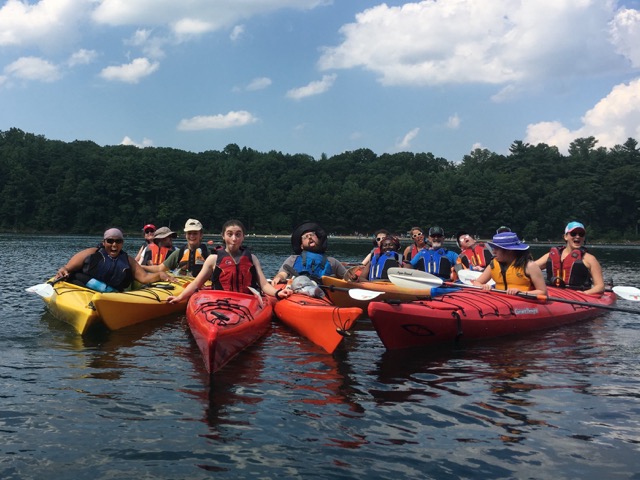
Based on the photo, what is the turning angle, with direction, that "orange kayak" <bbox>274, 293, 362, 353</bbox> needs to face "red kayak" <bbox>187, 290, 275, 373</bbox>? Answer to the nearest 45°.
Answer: approximately 90° to its right

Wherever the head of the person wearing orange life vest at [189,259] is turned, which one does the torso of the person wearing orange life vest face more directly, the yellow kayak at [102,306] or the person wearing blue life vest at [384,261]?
the yellow kayak

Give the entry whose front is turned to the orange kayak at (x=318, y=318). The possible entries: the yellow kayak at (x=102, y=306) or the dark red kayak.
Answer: the dark red kayak

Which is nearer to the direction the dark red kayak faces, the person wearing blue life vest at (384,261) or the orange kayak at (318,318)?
the orange kayak

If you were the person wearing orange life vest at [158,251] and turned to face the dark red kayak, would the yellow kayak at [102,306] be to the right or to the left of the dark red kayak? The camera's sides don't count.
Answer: right

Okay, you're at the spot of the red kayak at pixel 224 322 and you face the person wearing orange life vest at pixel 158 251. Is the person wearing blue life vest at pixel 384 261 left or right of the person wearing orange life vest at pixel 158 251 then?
right

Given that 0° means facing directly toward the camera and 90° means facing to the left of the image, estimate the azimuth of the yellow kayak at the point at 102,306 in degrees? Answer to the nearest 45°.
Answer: approximately 45°

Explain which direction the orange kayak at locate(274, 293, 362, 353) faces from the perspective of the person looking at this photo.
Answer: facing the viewer and to the right of the viewer

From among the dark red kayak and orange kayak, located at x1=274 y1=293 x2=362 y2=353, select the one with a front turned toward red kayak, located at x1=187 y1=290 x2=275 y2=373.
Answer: the dark red kayak

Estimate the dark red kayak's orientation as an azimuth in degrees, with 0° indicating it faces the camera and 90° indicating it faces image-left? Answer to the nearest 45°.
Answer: approximately 45°

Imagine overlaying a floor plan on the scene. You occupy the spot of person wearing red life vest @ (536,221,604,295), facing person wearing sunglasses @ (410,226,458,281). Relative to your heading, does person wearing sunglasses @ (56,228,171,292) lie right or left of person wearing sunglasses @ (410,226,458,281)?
left

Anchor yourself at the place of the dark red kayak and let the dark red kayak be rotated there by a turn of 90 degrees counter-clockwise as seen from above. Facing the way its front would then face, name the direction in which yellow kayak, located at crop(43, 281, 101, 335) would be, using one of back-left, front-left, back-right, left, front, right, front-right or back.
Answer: back-right

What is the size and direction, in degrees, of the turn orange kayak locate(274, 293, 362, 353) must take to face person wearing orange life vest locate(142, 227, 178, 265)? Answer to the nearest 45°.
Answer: approximately 180°

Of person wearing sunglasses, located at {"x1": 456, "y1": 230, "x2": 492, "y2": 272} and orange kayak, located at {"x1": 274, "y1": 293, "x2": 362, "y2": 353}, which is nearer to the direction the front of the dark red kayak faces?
the orange kayak
